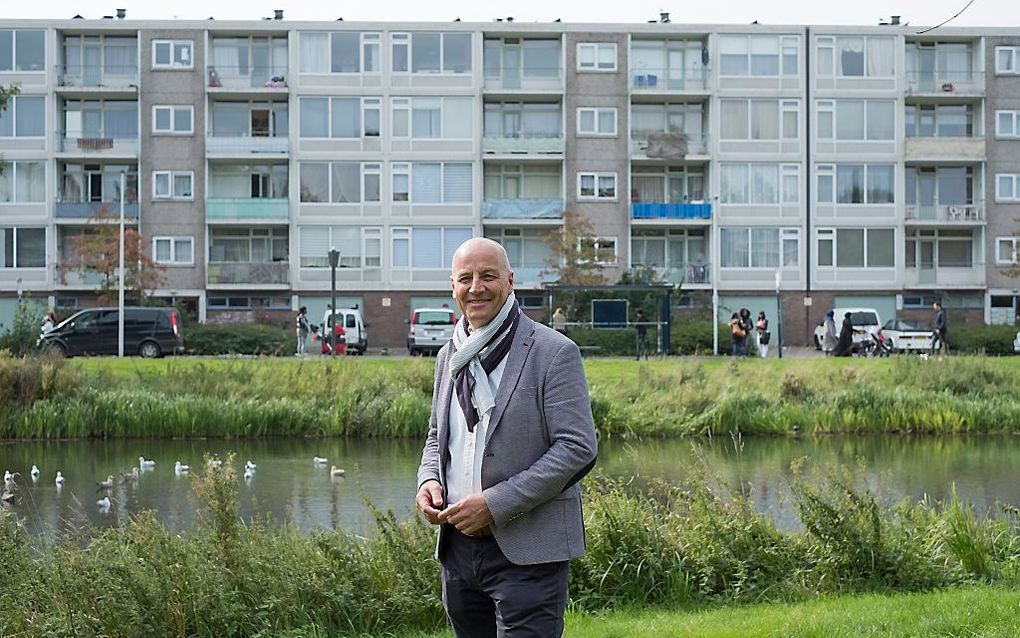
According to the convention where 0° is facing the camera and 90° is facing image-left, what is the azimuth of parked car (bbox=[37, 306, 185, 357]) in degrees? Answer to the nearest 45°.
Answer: approximately 90°

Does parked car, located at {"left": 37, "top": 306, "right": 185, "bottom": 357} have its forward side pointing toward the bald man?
no

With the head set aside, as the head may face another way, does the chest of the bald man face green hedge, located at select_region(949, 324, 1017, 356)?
no

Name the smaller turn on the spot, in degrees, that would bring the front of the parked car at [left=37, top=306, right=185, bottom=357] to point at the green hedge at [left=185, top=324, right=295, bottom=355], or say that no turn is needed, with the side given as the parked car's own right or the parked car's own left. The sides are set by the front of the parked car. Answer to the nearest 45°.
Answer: approximately 135° to the parked car's own right

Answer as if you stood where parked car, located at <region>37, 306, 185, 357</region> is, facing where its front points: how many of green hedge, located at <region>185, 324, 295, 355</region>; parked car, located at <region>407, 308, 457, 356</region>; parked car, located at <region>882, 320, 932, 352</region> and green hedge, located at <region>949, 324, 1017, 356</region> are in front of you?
0

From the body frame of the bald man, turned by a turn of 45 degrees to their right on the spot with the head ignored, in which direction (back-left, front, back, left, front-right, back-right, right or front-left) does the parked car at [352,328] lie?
right

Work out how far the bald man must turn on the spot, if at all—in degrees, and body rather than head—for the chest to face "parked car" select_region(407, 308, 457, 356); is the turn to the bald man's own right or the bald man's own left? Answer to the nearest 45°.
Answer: approximately 135° to the bald man's own right

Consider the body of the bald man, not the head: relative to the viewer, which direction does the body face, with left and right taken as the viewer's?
facing the viewer and to the left of the viewer

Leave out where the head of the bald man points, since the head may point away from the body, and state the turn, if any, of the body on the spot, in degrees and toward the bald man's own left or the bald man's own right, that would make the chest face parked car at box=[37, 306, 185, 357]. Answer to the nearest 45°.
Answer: approximately 135° to the bald man's own right

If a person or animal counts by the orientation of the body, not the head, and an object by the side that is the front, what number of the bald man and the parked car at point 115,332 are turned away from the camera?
0

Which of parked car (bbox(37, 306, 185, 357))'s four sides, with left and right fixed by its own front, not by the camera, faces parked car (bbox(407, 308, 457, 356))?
back

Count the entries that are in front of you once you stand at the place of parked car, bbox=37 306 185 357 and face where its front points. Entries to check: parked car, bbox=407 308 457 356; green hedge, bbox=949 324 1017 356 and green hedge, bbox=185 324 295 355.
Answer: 0
